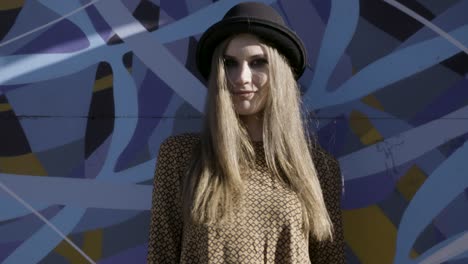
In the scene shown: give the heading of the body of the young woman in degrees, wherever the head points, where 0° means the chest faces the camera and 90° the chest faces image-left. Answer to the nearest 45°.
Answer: approximately 0°
